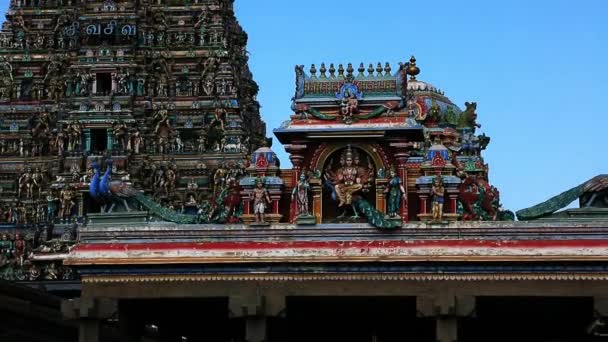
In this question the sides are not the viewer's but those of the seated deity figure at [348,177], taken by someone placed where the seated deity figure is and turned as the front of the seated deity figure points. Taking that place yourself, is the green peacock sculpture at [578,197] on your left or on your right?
on your left

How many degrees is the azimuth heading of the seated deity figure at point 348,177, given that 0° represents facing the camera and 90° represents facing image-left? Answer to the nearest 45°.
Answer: approximately 0°
